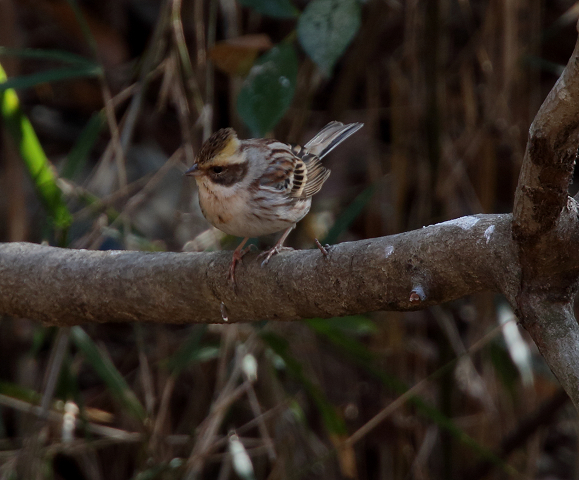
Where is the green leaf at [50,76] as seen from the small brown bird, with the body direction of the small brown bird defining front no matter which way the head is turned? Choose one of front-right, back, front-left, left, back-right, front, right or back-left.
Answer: right

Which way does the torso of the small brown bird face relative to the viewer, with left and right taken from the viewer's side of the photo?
facing the viewer and to the left of the viewer

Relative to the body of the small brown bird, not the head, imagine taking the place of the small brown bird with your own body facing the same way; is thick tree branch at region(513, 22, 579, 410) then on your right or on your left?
on your left
